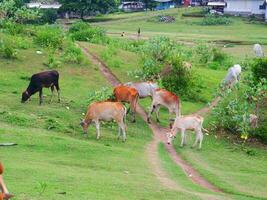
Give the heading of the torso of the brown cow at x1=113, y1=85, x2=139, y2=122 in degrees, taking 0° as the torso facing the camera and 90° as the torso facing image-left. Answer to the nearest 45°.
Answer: approximately 90°

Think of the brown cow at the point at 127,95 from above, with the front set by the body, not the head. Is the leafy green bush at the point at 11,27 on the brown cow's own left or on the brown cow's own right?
on the brown cow's own right

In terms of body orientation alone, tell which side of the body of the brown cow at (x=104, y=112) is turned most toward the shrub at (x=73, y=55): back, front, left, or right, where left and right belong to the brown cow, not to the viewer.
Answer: right

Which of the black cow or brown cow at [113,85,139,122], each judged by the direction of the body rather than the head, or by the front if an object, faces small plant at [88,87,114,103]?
the brown cow

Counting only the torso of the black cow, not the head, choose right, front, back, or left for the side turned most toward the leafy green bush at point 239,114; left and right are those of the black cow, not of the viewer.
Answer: back

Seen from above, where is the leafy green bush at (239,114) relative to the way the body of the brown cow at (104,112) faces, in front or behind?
behind

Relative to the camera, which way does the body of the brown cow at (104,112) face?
to the viewer's left

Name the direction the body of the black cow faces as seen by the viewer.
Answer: to the viewer's left

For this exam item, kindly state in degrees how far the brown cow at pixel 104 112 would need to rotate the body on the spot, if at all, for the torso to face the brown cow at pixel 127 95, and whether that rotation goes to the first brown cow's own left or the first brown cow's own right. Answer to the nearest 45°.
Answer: approximately 90° to the first brown cow's own right

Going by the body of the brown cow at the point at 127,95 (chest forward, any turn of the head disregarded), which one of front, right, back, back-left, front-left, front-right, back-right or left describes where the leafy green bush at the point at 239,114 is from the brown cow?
back
